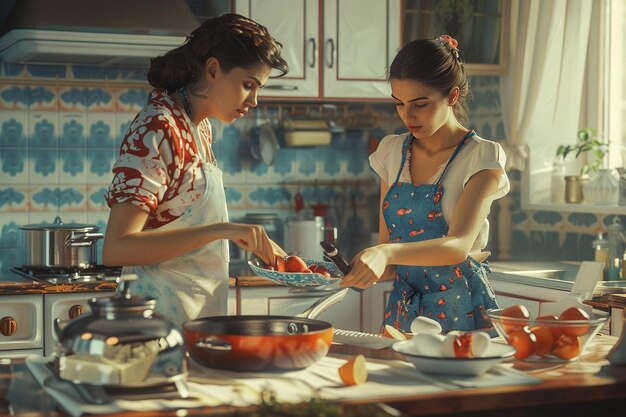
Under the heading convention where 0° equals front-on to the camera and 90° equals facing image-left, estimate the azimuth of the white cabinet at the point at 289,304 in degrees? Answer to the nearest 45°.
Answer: approximately 0°

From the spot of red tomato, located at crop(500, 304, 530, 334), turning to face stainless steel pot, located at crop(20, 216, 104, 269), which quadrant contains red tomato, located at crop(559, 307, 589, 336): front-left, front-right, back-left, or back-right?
back-right

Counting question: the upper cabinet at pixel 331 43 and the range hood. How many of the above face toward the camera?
2

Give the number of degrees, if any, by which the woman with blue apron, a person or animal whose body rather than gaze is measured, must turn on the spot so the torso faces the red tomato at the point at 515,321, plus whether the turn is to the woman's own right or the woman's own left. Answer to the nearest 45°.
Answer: approximately 45° to the woman's own left

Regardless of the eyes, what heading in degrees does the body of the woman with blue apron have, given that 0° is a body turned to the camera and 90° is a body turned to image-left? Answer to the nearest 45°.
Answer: approximately 45°

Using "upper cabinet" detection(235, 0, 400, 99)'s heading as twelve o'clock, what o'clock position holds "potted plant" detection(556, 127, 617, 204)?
The potted plant is roughly at 9 o'clock from the upper cabinet.

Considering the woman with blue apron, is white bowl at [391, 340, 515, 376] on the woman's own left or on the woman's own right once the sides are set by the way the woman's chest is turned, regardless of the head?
on the woman's own left

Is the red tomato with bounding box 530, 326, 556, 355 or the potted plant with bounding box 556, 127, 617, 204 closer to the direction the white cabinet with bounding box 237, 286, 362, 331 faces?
the red tomato

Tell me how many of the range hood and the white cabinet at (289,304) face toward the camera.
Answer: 2

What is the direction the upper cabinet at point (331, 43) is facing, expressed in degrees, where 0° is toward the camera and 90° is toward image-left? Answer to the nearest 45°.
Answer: approximately 0°

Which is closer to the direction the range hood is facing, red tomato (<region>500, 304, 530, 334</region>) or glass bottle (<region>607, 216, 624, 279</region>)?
the red tomato
